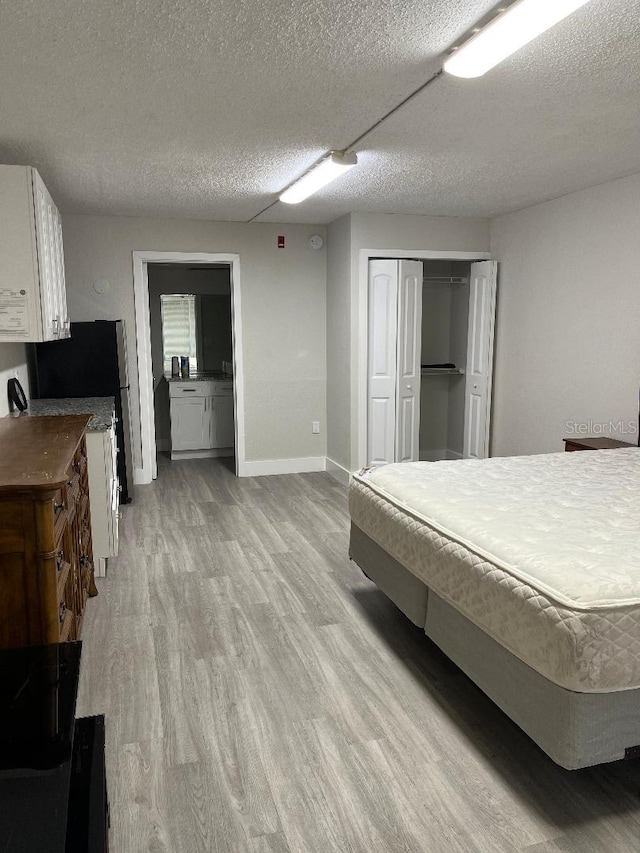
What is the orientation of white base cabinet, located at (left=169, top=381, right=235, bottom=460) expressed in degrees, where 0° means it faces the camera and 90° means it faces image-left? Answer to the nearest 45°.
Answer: approximately 0°

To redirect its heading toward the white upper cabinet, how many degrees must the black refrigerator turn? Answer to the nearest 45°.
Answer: approximately 90° to its right

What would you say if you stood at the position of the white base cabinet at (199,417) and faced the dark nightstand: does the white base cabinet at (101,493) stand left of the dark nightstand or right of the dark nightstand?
right

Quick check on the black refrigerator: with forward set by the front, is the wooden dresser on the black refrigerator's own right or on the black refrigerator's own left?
on the black refrigerator's own right

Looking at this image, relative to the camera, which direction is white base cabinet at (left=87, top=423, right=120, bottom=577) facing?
to the viewer's right

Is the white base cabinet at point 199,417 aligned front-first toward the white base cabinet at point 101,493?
yes

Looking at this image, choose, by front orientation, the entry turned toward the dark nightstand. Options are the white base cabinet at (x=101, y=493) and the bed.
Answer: the white base cabinet

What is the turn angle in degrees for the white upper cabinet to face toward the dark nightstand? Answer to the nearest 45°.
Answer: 0° — it already faces it

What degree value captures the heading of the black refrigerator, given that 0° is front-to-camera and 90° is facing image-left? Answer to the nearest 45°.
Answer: approximately 270°

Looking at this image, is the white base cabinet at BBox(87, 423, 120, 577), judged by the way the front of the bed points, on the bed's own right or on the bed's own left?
on the bed's own right
